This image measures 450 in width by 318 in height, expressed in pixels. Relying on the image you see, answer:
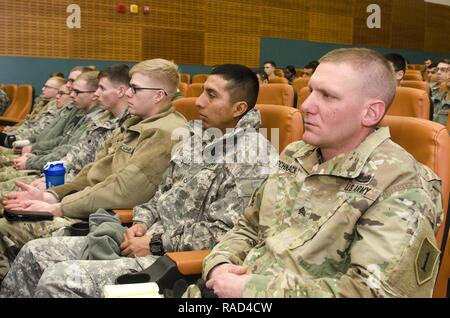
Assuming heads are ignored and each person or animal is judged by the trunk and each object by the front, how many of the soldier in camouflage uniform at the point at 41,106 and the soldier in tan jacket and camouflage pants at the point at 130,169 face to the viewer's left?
2

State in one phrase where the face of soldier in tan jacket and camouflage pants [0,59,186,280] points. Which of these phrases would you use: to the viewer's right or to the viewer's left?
to the viewer's left

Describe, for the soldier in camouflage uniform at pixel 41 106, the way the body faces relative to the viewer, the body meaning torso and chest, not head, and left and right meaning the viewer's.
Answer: facing to the left of the viewer

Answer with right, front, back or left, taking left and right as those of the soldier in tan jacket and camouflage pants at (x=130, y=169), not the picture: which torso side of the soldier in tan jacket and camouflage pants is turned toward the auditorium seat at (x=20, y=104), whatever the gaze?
right

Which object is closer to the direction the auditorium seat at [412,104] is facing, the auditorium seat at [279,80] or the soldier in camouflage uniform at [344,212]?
the soldier in camouflage uniform

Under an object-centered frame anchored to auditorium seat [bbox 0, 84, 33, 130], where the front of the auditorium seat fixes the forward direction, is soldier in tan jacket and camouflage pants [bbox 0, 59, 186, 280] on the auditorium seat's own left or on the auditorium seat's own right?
on the auditorium seat's own left

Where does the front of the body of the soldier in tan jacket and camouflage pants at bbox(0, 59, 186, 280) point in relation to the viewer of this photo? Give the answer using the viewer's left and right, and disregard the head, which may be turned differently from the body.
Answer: facing to the left of the viewer
